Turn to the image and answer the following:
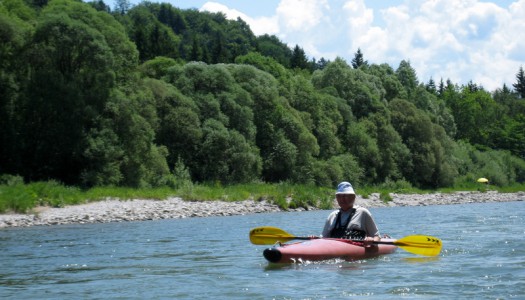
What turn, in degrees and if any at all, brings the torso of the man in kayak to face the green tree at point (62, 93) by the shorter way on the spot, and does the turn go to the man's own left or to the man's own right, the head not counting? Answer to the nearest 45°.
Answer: approximately 90° to the man's own right

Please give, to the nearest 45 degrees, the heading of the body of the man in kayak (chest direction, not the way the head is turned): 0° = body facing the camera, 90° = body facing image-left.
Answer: approximately 45°
